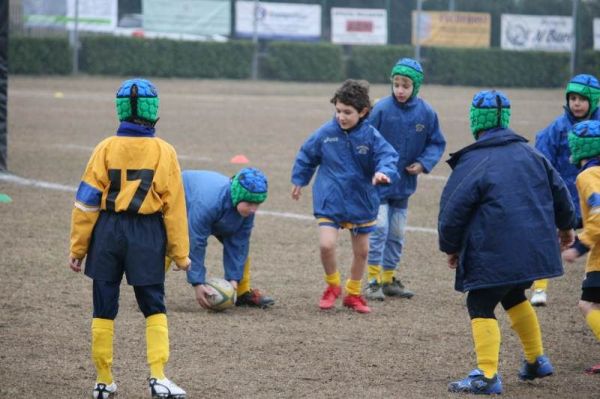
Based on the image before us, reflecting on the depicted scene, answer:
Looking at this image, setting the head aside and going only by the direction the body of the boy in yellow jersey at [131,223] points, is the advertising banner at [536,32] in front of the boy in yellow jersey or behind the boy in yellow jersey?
in front

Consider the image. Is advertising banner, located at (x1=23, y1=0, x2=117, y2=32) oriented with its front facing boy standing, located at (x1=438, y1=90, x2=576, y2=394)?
yes

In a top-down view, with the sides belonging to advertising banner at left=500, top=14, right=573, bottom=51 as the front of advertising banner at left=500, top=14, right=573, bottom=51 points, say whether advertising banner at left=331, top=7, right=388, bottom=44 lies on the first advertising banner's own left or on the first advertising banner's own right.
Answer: on the first advertising banner's own right

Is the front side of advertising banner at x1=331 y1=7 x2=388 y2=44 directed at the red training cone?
yes

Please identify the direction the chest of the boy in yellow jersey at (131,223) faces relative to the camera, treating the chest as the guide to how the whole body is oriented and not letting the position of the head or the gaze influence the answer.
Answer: away from the camera

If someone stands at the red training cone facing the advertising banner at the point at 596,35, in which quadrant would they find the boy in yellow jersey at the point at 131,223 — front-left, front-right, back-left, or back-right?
back-right

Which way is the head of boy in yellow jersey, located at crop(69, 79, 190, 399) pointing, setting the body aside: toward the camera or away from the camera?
away from the camera

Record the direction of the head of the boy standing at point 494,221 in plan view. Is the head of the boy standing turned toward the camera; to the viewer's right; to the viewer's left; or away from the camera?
away from the camera

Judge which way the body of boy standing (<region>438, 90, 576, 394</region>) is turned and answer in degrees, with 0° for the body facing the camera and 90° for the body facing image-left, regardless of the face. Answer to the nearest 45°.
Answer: approximately 135°

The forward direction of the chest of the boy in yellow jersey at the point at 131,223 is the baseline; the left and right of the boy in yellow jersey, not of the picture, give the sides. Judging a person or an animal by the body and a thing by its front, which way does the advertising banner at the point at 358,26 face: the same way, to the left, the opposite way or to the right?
the opposite way

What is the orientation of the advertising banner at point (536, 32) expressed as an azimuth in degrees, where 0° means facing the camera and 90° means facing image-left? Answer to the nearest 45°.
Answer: approximately 0°

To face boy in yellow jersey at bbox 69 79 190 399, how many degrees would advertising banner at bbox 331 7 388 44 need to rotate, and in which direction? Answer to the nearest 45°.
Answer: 0° — it already faces them

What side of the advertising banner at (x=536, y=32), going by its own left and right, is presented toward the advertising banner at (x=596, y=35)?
left
